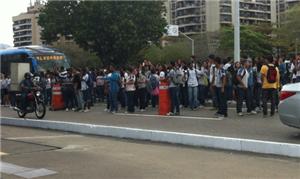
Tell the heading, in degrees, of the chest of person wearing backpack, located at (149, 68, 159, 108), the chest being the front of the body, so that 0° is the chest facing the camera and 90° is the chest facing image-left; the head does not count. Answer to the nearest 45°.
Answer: approximately 180°

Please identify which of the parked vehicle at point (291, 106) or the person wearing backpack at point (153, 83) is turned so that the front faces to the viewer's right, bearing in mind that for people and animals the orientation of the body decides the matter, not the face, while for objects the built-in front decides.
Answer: the parked vehicle

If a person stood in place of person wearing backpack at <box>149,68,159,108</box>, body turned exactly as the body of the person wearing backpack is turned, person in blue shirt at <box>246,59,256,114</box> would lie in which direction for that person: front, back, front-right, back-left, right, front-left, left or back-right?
back-right

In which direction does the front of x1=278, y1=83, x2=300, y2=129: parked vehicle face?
to the viewer's right

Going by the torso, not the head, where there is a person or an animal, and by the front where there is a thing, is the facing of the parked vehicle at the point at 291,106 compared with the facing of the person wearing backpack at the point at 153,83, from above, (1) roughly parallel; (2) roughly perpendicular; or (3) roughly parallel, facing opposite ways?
roughly perpendicular

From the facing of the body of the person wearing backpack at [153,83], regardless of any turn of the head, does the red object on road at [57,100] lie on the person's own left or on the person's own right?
on the person's own left

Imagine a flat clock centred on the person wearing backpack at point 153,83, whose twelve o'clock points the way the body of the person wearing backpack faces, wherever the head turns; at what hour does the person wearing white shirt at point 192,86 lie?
The person wearing white shirt is roughly at 4 o'clock from the person wearing backpack.

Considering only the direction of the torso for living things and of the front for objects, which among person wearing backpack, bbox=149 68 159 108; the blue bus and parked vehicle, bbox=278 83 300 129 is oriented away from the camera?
the person wearing backpack

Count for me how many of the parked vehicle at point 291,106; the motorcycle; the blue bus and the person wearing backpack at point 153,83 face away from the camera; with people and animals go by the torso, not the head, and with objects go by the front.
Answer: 1
